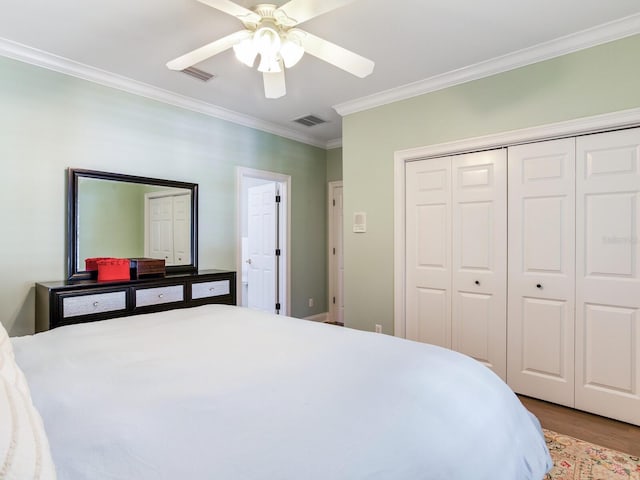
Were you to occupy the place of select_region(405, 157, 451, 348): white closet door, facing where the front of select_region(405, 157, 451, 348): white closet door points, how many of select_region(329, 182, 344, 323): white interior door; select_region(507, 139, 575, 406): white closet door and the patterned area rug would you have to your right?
1

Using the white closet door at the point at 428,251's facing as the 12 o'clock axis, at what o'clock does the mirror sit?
The mirror is roughly at 1 o'clock from the white closet door.

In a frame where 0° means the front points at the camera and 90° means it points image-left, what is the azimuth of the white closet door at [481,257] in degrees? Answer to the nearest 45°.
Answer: approximately 45°

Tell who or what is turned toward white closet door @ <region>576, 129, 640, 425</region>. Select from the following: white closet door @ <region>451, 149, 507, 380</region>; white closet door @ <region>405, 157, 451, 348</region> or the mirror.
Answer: the mirror

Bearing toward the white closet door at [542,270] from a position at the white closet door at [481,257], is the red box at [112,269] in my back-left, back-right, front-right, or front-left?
back-right

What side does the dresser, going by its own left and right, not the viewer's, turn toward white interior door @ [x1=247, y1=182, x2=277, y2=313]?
left

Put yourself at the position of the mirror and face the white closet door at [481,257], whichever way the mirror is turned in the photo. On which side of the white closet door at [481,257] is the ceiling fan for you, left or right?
right

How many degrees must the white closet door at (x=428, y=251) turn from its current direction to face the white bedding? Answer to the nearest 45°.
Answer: approximately 45° to its left

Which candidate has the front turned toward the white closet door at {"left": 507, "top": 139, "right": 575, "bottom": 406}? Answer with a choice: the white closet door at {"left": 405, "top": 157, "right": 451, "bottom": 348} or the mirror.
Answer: the mirror

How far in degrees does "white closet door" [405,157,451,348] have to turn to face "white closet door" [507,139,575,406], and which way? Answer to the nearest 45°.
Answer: approximately 90° to its left

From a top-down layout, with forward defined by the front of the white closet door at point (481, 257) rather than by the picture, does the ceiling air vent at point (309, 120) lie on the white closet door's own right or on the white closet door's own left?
on the white closet door's own right

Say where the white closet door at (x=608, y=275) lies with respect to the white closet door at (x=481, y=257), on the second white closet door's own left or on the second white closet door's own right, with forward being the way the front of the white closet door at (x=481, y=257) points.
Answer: on the second white closet door's own left

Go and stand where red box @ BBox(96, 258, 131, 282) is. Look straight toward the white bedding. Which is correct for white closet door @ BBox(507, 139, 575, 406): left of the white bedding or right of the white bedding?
left

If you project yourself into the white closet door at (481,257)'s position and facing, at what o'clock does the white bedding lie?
The white bedding is roughly at 11 o'clock from the white closet door.

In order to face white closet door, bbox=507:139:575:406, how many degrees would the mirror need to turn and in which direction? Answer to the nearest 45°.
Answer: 0° — it already faces it

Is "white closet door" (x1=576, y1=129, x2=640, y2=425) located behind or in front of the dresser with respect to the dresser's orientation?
in front

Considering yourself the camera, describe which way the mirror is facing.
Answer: facing the viewer and to the right of the viewer

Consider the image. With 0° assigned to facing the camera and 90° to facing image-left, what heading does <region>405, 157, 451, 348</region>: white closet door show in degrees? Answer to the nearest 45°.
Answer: approximately 45°

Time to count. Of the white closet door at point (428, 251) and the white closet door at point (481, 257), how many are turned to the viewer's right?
0
